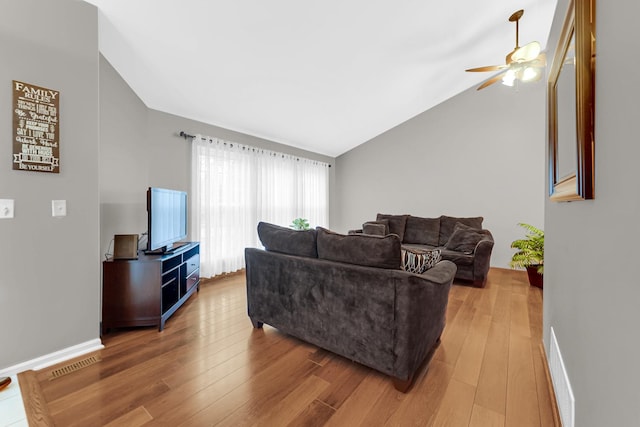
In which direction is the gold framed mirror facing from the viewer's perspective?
to the viewer's left

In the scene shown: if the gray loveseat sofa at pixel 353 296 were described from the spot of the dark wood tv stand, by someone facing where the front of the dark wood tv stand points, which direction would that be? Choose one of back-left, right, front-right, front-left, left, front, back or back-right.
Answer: front-right

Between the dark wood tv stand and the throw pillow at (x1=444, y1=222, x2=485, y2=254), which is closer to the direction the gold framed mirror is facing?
the dark wood tv stand

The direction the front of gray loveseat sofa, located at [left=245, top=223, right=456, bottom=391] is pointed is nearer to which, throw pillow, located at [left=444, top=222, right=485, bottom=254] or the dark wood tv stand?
the throw pillow

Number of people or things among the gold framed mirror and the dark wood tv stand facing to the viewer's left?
1

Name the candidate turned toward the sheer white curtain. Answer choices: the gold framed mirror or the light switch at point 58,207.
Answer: the gold framed mirror

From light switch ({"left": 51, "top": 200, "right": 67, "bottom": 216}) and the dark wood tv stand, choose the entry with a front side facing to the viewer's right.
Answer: the dark wood tv stand
